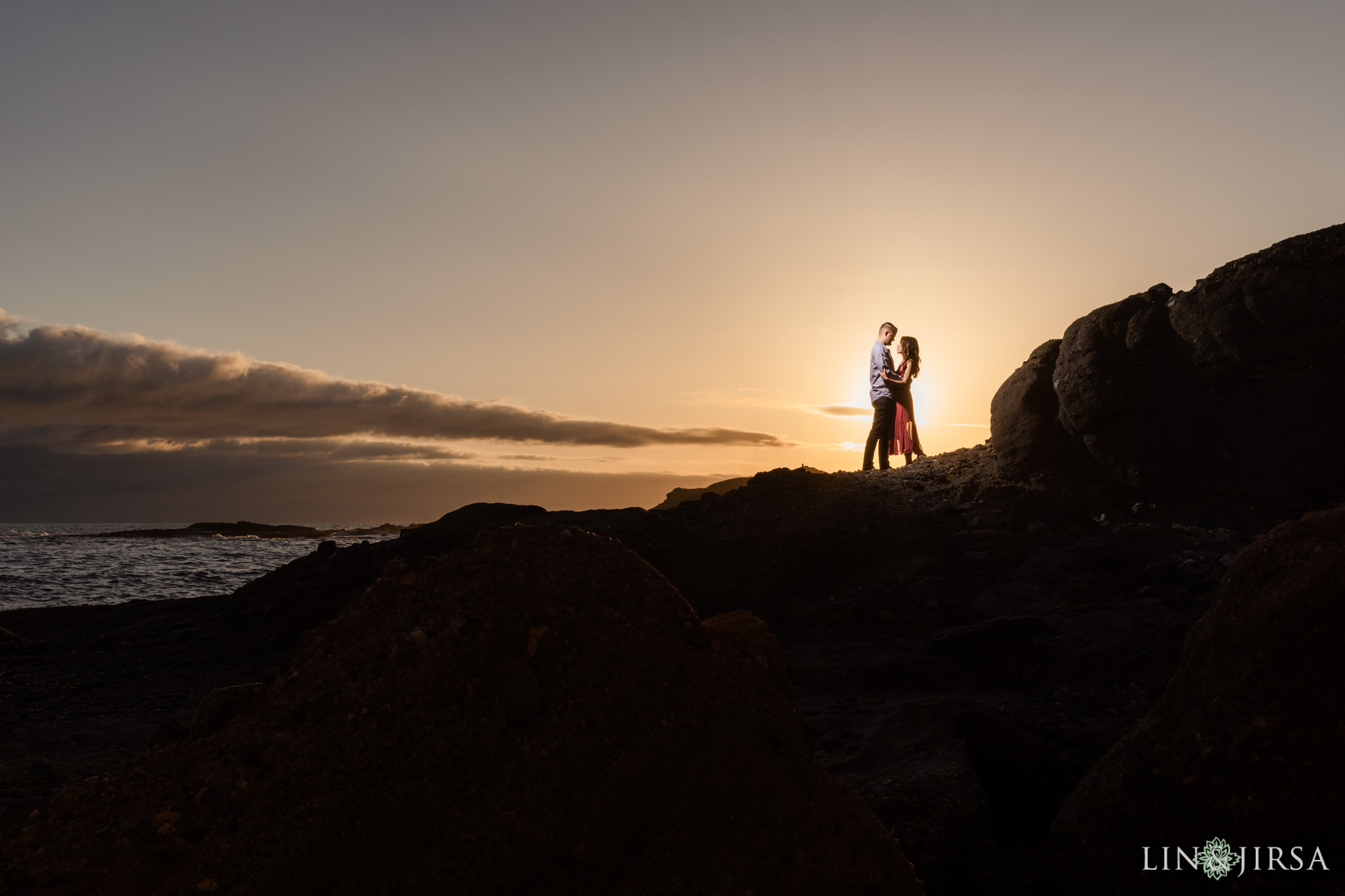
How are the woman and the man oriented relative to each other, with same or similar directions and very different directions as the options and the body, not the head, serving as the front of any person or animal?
very different directions

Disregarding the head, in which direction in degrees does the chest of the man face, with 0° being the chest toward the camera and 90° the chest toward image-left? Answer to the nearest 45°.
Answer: approximately 270°

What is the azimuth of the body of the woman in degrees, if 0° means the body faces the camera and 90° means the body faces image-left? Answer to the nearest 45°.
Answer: approximately 90°

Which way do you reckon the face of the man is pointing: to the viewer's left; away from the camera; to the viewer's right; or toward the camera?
to the viewer's right

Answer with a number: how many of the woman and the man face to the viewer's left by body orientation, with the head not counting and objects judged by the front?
1

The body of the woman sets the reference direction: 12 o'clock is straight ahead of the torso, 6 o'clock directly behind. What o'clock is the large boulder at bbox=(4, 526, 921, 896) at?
The large boulder is roughly at 9 o'clock from the woman.

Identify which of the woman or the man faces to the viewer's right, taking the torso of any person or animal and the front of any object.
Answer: the man

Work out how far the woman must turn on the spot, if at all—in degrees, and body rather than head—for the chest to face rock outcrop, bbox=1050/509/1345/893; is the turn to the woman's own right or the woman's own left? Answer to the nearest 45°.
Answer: approximately 90° to the woman's own left

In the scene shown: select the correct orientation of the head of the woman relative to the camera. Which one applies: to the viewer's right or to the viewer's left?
to the viewer's left

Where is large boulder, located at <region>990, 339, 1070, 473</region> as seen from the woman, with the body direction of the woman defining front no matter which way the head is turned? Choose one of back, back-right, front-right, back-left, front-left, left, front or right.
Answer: back-left

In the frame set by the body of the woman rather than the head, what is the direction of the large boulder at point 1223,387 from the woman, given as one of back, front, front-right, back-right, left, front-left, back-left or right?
back-left

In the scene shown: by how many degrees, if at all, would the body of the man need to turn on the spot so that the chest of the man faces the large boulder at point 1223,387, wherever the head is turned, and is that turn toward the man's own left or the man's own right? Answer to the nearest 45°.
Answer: approximately 45° to the man's own right
